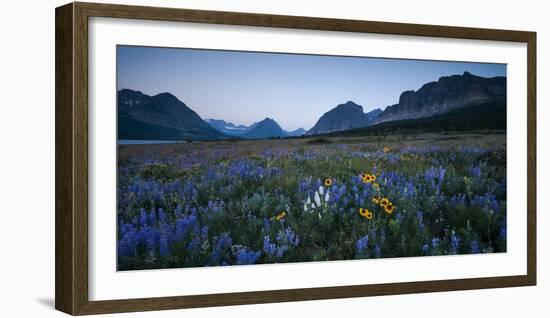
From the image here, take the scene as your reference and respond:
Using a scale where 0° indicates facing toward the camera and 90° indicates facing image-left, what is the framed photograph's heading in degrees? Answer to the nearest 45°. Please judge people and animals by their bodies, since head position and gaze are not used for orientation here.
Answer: approximately 315°
